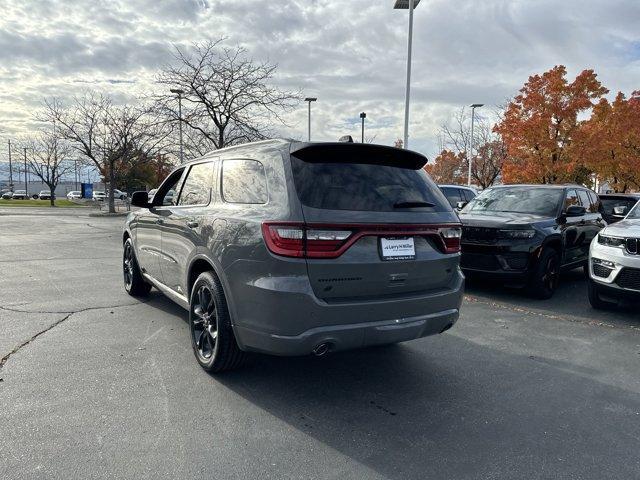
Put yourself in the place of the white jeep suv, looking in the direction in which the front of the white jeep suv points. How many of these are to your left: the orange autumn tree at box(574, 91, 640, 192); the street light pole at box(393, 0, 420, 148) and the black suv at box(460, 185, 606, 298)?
0

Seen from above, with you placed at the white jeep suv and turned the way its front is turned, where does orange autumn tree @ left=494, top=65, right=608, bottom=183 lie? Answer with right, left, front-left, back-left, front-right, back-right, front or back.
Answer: back-right

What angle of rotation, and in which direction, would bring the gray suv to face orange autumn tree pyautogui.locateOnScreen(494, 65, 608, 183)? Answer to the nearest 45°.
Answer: approximately 90° to its right

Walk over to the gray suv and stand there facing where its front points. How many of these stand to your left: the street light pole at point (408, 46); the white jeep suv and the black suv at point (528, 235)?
0

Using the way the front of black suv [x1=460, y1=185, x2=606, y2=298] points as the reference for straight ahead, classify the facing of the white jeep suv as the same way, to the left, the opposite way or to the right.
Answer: the same way

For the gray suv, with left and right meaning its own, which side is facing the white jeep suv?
right

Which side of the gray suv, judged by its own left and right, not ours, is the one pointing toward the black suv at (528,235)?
right

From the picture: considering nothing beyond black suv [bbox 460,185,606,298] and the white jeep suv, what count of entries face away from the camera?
0

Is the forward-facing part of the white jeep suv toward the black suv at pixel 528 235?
no

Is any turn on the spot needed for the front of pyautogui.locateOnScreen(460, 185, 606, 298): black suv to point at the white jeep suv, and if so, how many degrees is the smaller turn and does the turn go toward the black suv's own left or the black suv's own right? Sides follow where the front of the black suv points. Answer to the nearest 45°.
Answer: approximately 90° to the black suv's own left

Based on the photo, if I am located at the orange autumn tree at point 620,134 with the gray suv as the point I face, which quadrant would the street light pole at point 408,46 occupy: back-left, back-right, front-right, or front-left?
front-right

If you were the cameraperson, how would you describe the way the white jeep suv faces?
facing the viewer and to the left of the viewer

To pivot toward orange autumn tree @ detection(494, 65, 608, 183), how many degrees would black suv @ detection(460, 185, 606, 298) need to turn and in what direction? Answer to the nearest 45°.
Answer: approximately 135° to its right

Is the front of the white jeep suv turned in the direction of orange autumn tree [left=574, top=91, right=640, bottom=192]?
no

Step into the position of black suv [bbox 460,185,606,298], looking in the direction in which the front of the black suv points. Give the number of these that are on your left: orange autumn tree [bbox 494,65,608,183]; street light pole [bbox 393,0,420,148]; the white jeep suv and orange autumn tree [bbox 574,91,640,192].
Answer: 1
